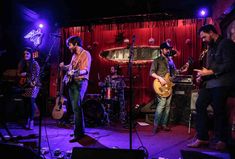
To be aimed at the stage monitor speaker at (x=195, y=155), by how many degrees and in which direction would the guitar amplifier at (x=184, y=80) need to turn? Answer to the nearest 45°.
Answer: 0° — it already faces it

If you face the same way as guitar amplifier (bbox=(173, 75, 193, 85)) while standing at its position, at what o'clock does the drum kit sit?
The drum kit is roughly at 3 o'clock from the guitar amplifier.

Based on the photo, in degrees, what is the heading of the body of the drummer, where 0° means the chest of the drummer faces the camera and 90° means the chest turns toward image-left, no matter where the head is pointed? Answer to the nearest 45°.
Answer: approximately 45°

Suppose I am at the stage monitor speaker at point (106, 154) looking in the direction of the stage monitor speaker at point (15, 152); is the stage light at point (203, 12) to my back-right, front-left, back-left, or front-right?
back-right

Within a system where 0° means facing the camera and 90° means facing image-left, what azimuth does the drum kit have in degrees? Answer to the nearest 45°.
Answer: approximately 45°

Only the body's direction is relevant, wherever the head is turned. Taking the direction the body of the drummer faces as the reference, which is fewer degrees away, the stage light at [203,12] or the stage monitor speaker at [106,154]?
the stage monitor speaker

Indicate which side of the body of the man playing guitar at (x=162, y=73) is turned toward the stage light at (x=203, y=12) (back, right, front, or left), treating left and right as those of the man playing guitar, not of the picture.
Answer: left
